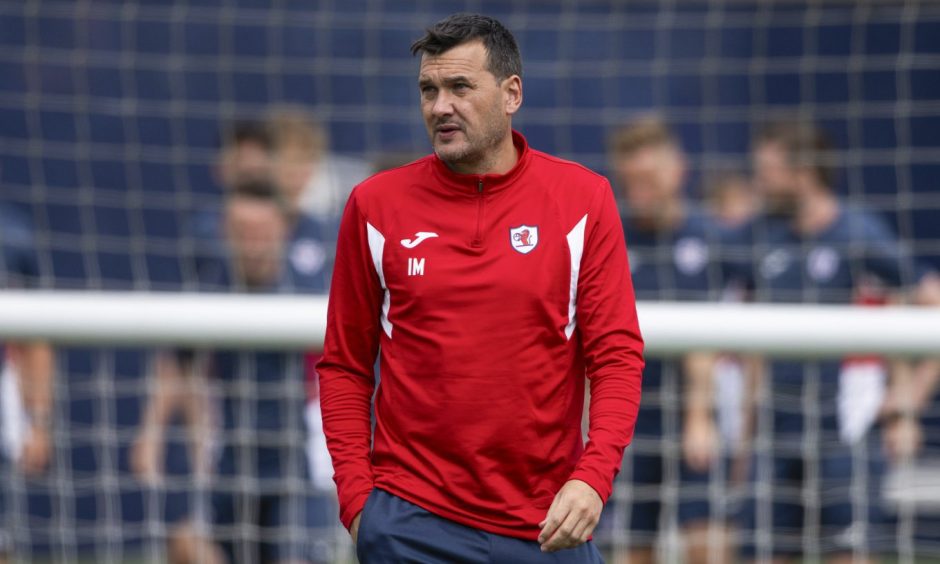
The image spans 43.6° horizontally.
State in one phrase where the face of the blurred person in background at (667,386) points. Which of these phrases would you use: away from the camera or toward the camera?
toward the camera

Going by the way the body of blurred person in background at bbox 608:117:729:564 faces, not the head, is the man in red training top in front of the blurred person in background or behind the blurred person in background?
in front

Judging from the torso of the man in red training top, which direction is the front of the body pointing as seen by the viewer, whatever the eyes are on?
toward the camera

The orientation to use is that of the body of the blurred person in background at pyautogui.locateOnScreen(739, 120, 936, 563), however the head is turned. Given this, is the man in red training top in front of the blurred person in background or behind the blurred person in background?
in front

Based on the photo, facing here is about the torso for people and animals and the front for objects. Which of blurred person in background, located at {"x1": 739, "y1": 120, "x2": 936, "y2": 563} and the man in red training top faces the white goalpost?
the blurred person in background

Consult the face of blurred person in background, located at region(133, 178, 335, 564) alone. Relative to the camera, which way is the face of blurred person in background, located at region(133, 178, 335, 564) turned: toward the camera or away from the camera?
toward the camera

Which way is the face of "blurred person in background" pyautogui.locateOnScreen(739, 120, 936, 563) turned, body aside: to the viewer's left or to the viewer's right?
to the viewer's left

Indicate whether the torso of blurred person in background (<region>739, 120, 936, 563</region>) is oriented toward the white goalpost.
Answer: yes

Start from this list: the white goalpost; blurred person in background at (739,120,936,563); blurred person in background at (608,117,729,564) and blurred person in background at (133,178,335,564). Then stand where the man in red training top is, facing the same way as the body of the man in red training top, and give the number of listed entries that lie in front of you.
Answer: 0

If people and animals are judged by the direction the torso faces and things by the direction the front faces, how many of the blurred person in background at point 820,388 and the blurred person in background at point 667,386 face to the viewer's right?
0

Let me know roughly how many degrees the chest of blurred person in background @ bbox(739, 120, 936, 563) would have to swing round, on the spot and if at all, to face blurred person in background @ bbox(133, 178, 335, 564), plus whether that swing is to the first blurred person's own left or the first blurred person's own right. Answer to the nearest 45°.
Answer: approximately 45° to the first blurred person's own right

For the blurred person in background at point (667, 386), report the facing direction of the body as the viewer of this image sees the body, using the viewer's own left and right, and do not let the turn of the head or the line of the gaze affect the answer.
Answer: facing the viewer and to the left of the viewer

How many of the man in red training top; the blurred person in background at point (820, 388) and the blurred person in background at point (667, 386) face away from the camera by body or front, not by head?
0

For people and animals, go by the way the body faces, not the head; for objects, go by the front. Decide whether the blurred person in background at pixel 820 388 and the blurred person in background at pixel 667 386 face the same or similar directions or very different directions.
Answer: same or similar directions

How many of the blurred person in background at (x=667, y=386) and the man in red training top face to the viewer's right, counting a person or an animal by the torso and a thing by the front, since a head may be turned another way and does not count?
0

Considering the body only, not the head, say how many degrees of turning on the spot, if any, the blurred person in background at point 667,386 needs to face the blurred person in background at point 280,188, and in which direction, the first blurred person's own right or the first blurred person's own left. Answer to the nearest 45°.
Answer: approximately 45° to the first blurred person's own right
